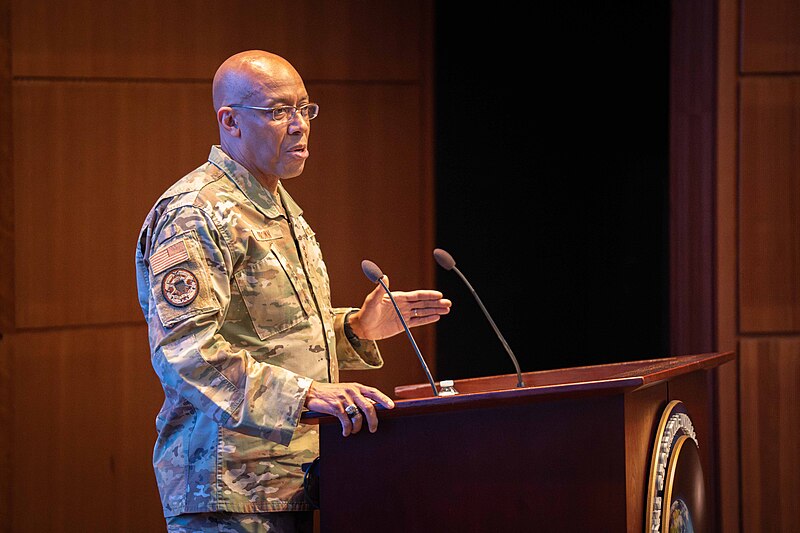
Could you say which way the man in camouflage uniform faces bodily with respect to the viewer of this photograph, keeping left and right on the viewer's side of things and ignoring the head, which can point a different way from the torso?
facing the viewer and to the right of the viewer

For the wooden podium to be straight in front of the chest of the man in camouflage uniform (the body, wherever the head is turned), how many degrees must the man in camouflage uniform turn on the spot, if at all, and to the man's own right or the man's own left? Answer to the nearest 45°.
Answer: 0° — they already face it
